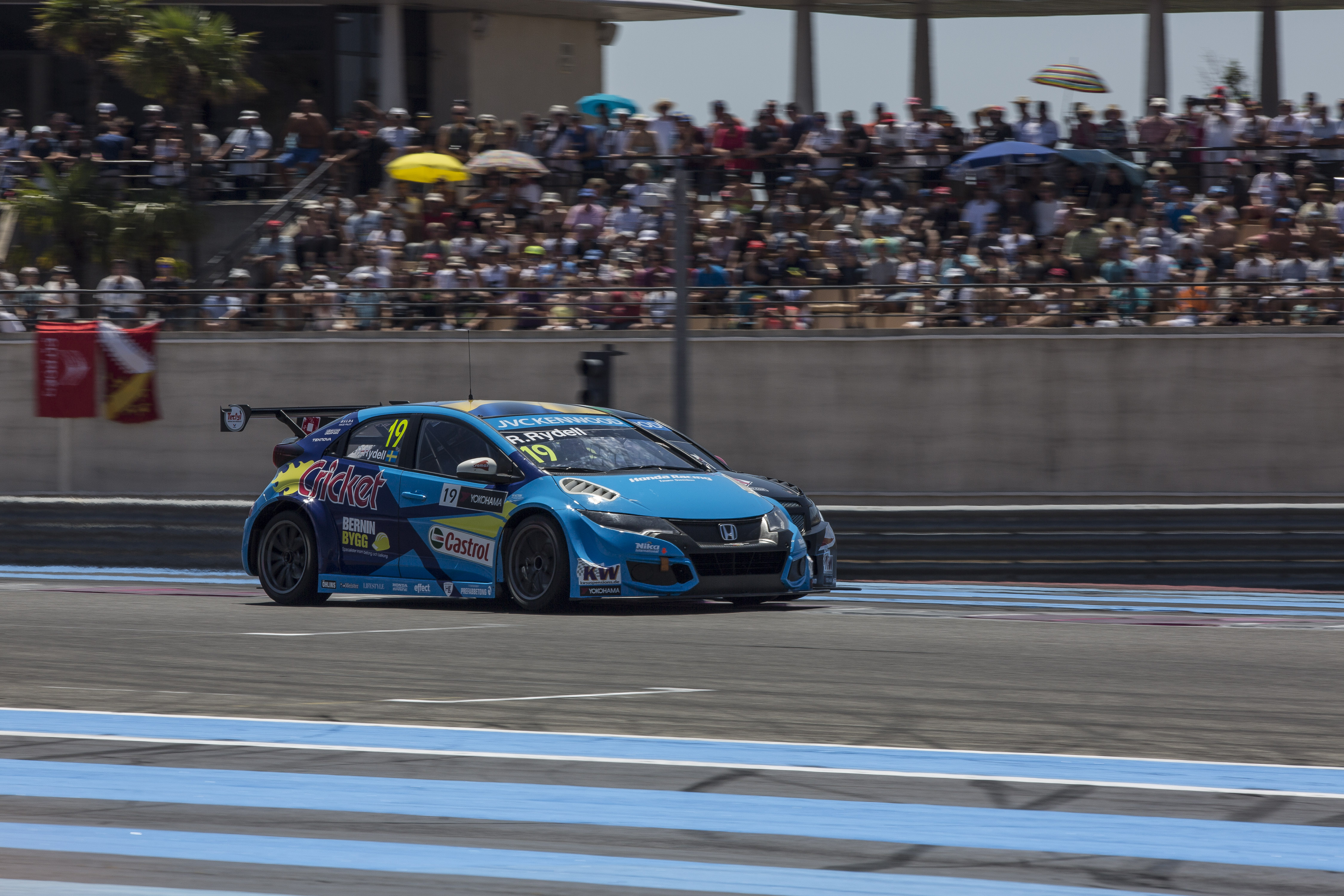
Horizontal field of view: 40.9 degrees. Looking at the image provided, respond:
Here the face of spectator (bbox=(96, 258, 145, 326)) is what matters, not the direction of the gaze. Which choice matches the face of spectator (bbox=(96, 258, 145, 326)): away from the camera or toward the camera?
toward the camera

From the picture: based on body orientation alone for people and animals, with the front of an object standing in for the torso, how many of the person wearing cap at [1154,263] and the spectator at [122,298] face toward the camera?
2

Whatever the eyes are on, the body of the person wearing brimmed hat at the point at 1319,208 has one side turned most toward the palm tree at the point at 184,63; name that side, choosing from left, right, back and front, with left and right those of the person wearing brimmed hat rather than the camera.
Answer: right

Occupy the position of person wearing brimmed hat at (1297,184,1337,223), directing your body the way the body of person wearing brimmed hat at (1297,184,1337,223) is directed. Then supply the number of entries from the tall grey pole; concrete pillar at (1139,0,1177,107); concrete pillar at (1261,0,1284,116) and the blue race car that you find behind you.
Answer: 2

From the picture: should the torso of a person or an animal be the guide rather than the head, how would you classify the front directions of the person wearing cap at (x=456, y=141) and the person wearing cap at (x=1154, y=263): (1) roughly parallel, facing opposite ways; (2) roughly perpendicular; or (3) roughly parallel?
roughly parallel

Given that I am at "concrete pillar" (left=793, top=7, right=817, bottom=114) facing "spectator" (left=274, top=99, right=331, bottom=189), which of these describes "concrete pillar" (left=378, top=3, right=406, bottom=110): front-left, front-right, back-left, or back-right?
front-right

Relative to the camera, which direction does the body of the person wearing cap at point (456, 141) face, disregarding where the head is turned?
toward the camera

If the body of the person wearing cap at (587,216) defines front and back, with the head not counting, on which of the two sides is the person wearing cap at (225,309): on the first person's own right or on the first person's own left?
on the first person's own right

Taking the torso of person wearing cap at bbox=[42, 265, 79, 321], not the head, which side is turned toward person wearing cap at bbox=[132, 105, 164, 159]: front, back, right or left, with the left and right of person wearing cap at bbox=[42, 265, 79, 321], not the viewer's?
back

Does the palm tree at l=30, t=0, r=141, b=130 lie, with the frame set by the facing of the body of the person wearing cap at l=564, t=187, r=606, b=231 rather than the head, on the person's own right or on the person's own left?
on the person's own right

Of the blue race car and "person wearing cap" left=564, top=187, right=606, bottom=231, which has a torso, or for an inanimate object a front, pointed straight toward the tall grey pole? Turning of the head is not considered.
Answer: the person wearing cap

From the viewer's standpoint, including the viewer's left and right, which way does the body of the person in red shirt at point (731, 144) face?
facing the viewer

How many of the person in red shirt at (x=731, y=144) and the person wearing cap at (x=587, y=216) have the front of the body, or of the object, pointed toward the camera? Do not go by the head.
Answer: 2

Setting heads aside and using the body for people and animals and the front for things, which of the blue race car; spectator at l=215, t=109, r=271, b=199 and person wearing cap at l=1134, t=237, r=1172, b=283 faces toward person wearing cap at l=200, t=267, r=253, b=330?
the spectator

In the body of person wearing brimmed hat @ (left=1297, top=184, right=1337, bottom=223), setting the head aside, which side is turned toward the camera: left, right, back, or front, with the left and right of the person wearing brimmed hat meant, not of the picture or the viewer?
front

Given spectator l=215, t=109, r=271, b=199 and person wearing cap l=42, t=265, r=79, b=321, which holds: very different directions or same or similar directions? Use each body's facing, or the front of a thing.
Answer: same or similar directions

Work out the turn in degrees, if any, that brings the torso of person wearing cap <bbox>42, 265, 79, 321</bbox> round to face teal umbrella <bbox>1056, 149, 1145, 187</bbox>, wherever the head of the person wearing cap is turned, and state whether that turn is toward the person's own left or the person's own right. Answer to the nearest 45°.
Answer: approximately 45° to the person's own left

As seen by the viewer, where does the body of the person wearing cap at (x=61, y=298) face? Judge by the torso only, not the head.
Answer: toward the camera
